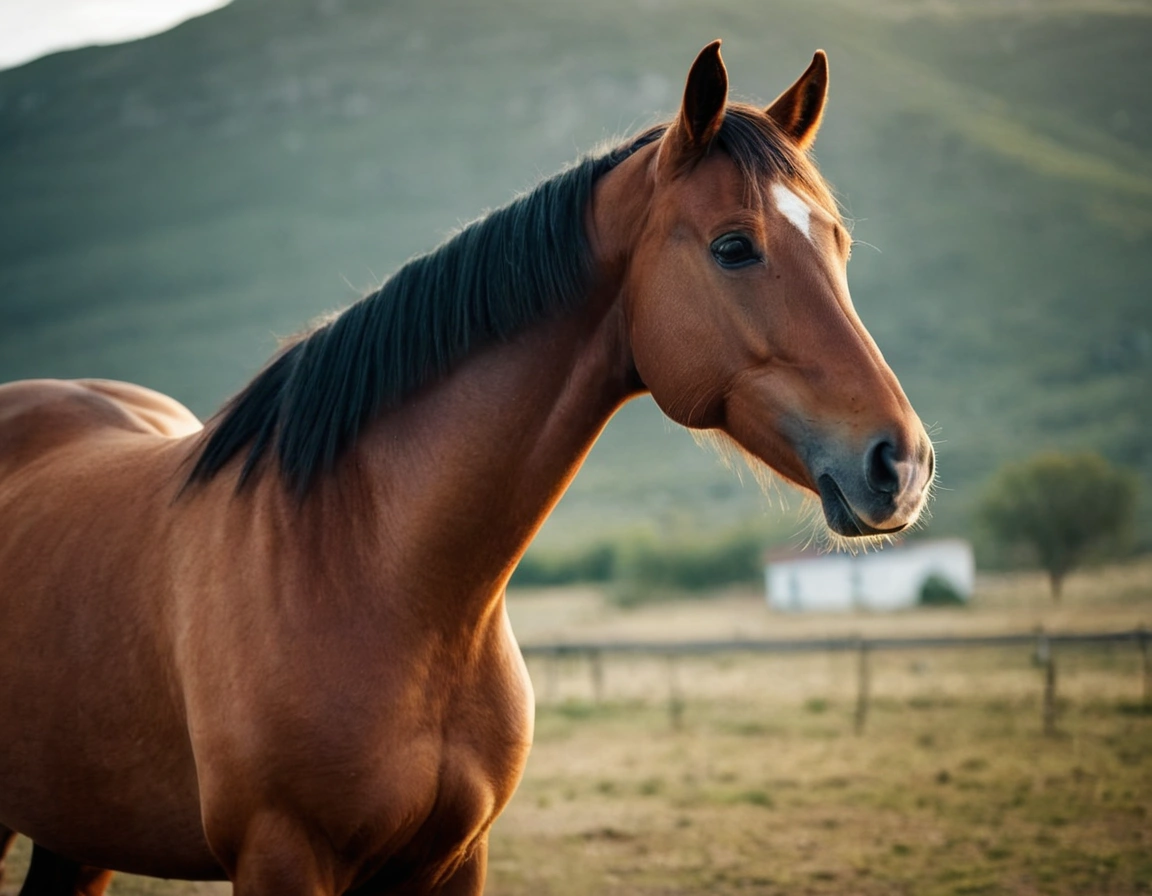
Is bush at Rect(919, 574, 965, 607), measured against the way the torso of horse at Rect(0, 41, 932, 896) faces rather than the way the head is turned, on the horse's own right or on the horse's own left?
on the horse's own left

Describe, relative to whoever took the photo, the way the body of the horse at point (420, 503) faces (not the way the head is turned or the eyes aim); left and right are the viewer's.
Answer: facing the viewer and to the right of the viewer

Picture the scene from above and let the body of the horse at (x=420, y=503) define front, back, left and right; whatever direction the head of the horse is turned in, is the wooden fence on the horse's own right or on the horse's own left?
on the horse's own left

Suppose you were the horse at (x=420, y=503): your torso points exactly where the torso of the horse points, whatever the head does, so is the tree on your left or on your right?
on your left
